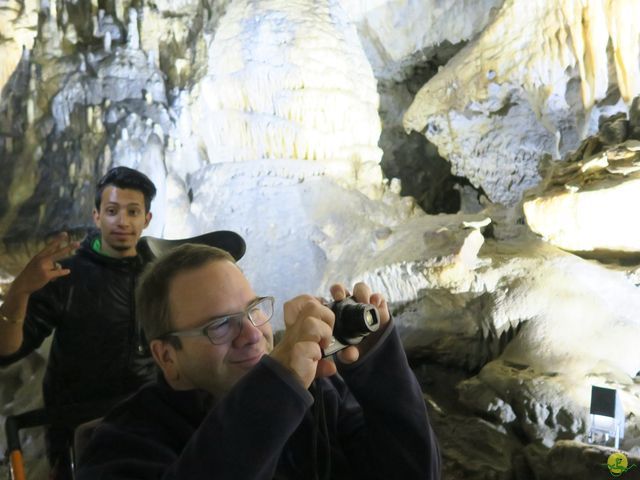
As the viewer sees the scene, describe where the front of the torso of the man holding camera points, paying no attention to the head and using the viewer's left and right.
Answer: facing the viewer and to the right of the viewer

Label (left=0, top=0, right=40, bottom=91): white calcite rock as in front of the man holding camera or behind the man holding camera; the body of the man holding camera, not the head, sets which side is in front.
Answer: behind

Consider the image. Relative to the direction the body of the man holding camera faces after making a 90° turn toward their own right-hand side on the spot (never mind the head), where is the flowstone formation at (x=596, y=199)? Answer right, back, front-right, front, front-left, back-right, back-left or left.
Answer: back

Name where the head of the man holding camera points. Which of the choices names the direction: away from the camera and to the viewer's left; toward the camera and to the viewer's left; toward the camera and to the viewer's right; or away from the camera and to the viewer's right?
toward the camera and to the viewer's right

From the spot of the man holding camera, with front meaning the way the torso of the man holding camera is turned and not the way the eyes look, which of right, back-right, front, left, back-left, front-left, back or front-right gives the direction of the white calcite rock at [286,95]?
back-left

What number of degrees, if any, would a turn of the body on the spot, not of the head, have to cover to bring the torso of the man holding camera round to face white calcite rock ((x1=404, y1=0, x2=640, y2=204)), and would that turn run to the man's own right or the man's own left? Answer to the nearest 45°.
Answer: approximately 90° to the man's own left

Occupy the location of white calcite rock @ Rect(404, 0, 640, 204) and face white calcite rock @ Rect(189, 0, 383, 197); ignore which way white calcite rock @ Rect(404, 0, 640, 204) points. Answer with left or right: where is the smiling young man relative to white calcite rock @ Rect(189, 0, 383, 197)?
left

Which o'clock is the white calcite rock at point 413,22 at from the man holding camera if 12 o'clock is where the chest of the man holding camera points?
The white calcite rock is roughly at 8 o'clock from the man holding camera.
